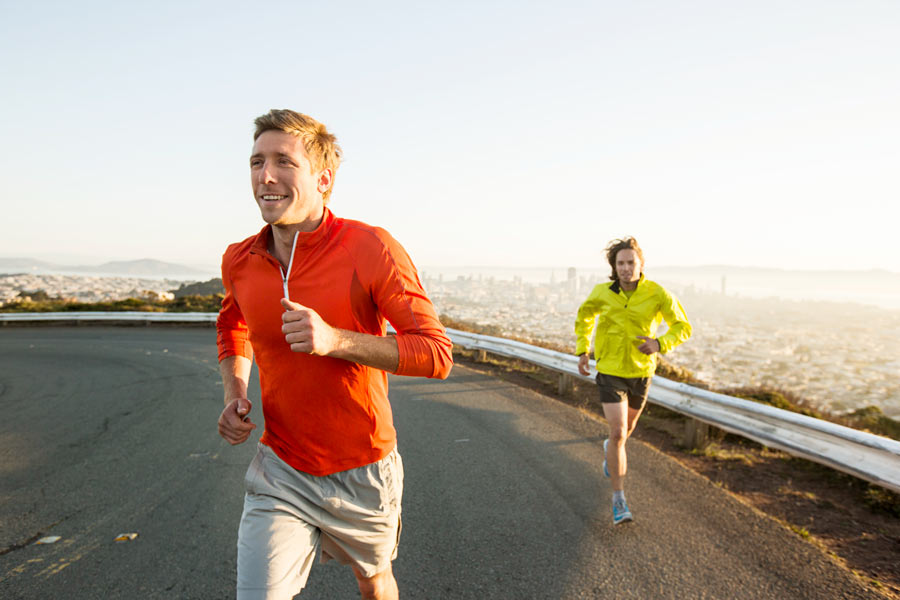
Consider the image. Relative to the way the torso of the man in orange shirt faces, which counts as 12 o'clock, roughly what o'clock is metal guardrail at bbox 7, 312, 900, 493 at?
The metal guardrail is roughly at 7 o'clock from the man in orange shirt.

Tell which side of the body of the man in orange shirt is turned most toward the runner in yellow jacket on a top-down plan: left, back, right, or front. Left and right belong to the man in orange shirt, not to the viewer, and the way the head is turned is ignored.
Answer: back

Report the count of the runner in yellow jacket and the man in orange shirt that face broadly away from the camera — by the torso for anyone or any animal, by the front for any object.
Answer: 0

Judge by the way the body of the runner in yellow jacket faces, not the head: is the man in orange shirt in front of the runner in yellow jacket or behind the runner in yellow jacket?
in front

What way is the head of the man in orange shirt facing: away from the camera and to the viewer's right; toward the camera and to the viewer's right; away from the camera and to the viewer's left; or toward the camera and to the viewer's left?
toward the camera and to the viewer's left

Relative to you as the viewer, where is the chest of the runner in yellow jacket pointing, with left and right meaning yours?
facing the viewer

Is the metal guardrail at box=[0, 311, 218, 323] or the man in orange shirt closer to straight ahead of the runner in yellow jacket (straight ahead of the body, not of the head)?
the man in orange shirt

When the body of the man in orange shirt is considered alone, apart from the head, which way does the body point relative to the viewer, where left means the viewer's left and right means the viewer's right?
facing the viewer and to the left of the viewer

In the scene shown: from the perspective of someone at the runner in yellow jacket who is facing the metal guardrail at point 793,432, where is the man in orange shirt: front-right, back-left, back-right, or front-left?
back-right
